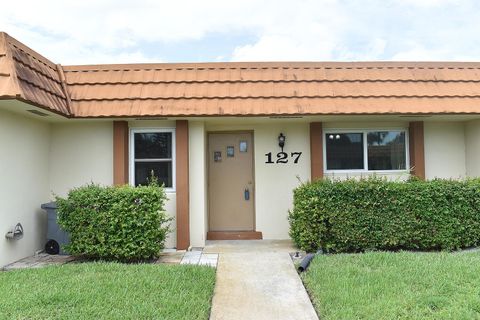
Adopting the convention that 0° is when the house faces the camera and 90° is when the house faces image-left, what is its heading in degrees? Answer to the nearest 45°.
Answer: approximately 0°

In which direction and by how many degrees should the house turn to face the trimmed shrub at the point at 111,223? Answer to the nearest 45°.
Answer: approximately 45° to its right

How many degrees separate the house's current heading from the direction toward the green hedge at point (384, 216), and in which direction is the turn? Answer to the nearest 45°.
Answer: approximately 90° to its left

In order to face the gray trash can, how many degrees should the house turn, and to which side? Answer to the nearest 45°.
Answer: approximately 90° to its right
